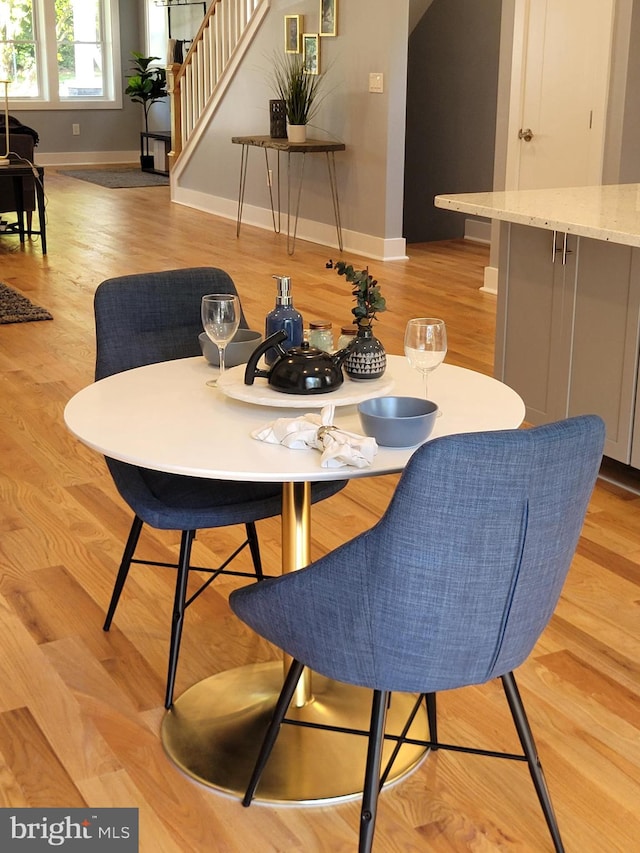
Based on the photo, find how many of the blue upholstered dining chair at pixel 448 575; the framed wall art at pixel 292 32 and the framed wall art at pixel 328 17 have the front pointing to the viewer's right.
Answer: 0

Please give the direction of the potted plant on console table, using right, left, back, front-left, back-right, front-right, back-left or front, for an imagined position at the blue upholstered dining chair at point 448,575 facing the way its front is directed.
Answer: front-right

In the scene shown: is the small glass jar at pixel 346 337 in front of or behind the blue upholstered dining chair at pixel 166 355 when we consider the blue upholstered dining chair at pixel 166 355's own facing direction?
in front

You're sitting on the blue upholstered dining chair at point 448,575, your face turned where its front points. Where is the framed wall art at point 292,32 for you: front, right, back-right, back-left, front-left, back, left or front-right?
front-right

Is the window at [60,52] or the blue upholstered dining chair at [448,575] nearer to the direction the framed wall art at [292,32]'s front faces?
the blue upholstered dining chair

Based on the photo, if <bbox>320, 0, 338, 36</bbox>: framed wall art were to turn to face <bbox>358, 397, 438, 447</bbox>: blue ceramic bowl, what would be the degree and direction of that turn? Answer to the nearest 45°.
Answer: approximately 45° to its left

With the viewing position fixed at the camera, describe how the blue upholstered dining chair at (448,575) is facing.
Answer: facing away from the viewer and to the left of the viewer

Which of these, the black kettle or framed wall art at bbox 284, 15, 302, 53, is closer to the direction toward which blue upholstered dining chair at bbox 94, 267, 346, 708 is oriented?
the black kettle

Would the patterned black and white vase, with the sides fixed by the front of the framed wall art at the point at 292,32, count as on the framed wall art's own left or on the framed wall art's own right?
on the framed wall art's own left

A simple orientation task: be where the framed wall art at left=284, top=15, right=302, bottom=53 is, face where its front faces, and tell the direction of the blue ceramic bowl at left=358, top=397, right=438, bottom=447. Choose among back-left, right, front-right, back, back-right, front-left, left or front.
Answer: front-left

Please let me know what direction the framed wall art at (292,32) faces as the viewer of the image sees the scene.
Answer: facing the viewer and to the left of the viewer

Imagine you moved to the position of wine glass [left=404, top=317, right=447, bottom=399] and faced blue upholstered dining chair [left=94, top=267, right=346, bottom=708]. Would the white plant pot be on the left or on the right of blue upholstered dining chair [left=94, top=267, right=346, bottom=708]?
right

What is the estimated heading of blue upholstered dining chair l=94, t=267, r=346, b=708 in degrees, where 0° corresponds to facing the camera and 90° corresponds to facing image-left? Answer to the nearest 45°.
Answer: approximately 315°

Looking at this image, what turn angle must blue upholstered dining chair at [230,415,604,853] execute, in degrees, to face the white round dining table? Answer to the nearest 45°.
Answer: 0° — it already faces it

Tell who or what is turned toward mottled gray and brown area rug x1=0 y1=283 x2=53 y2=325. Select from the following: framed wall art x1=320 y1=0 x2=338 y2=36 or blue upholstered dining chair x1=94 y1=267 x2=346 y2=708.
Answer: the framed wall art
